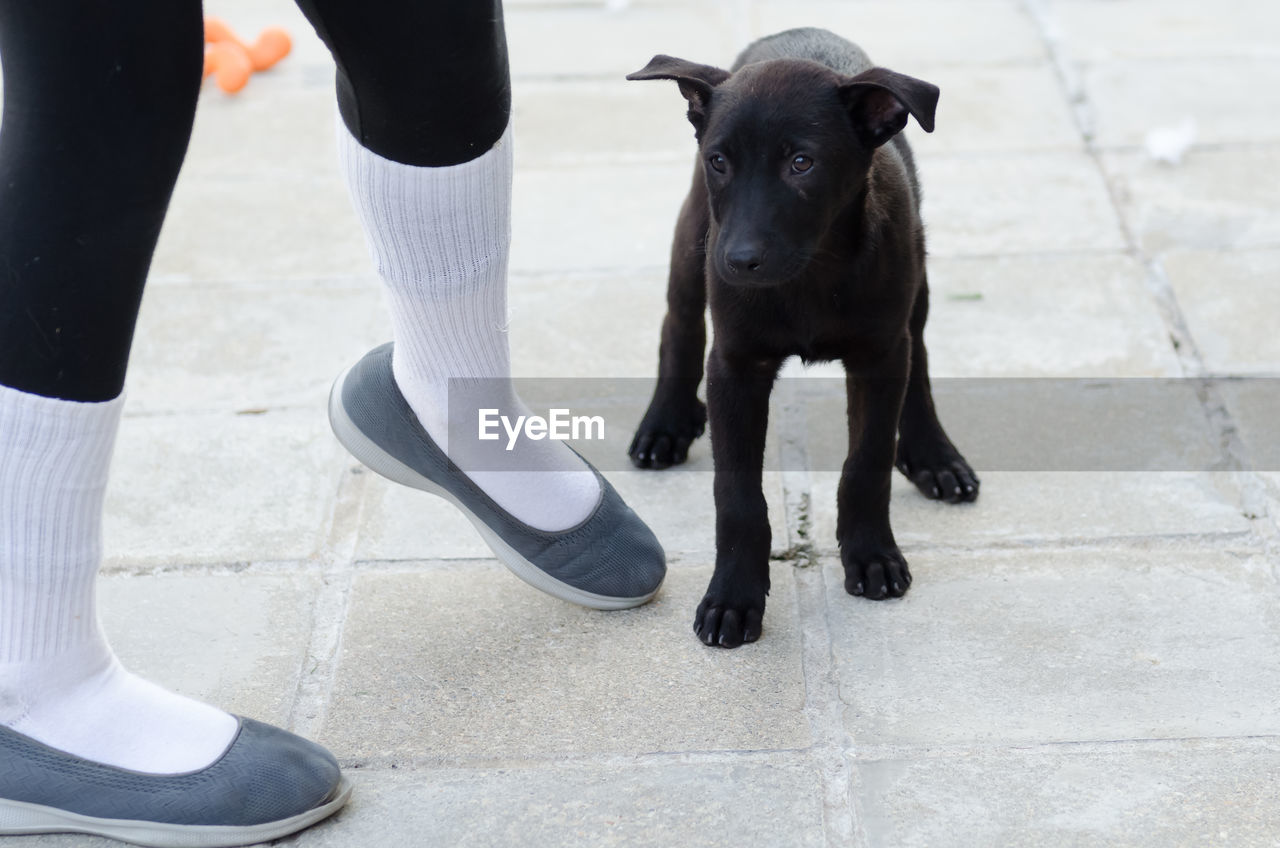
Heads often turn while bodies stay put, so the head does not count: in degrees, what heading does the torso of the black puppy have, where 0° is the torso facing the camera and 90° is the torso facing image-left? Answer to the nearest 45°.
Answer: approximately 0°
